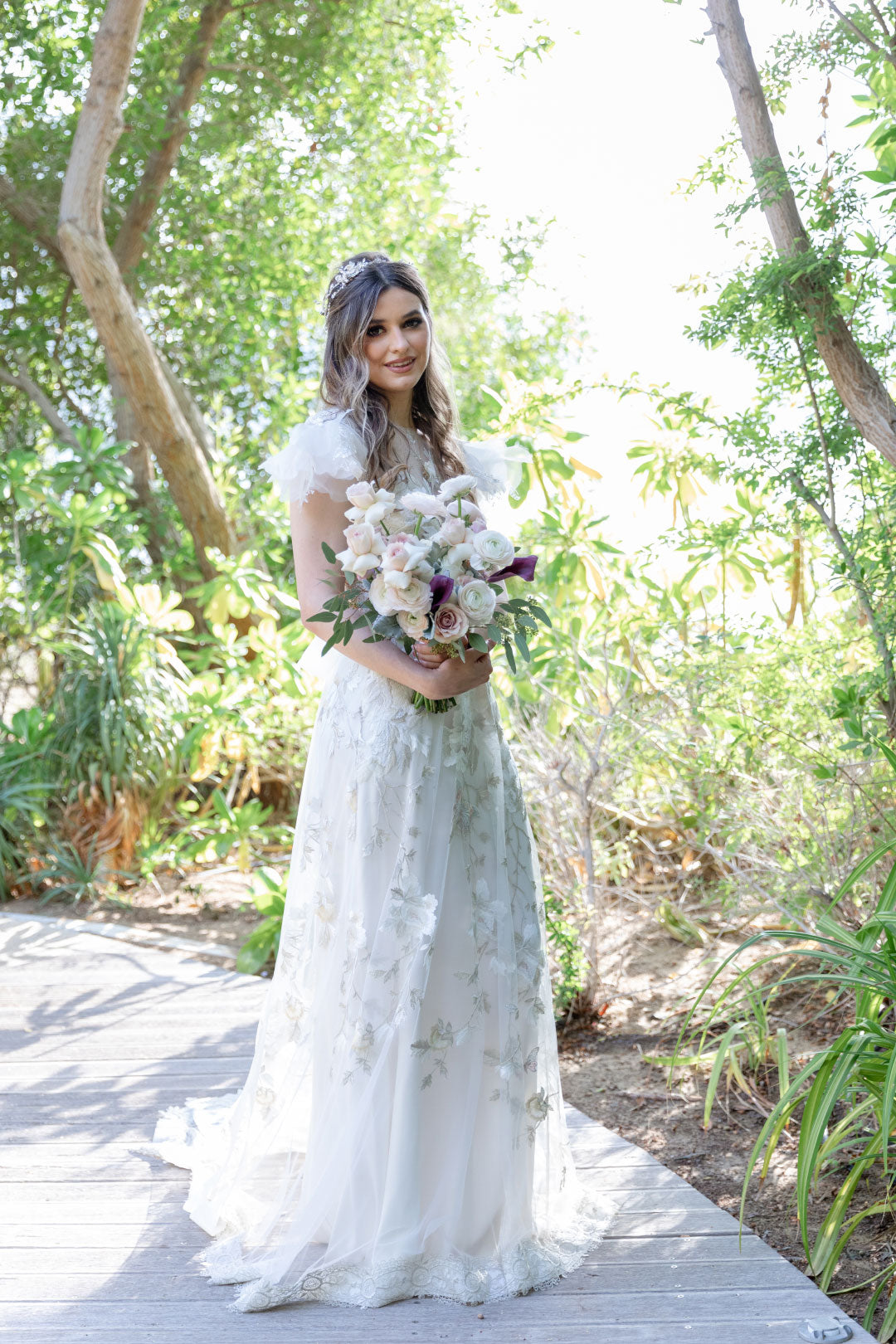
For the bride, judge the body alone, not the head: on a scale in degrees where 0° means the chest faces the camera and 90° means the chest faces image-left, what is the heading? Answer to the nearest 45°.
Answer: approximately 315°

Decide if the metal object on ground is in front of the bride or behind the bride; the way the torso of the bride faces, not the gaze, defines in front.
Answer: in front

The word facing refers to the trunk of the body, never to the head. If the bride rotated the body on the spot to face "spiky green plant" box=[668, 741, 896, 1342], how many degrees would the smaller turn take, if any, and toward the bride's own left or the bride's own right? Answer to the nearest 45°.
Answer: approximately 45° to the bride's own left
